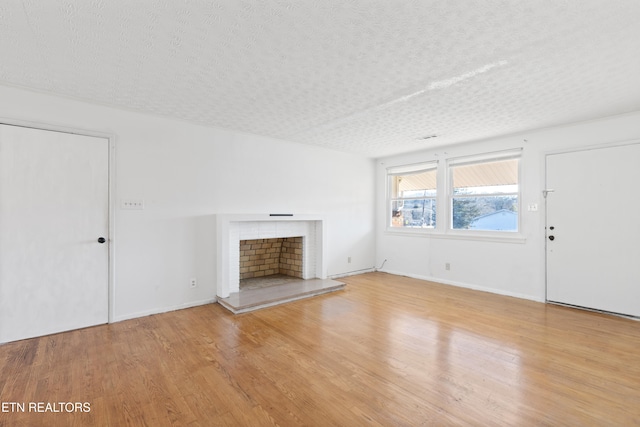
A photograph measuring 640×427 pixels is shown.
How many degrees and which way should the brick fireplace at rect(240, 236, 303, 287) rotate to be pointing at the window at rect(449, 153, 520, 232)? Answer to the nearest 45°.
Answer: approximately 45° to its left

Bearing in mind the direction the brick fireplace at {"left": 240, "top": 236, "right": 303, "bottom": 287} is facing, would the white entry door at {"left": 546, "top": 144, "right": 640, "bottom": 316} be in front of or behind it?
in front

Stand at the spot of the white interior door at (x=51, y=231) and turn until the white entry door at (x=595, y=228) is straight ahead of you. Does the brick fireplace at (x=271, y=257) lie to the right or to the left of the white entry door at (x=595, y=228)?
left

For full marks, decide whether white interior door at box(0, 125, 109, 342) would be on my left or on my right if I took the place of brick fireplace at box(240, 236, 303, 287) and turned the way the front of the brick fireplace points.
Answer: on my right

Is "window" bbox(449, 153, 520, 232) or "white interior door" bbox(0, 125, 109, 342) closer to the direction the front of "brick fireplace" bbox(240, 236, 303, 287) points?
the window

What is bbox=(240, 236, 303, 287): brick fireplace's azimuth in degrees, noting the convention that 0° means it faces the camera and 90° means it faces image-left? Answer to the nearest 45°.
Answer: approximately 315°

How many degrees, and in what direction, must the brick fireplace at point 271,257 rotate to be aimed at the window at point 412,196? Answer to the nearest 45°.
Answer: approximately 45° to its left
